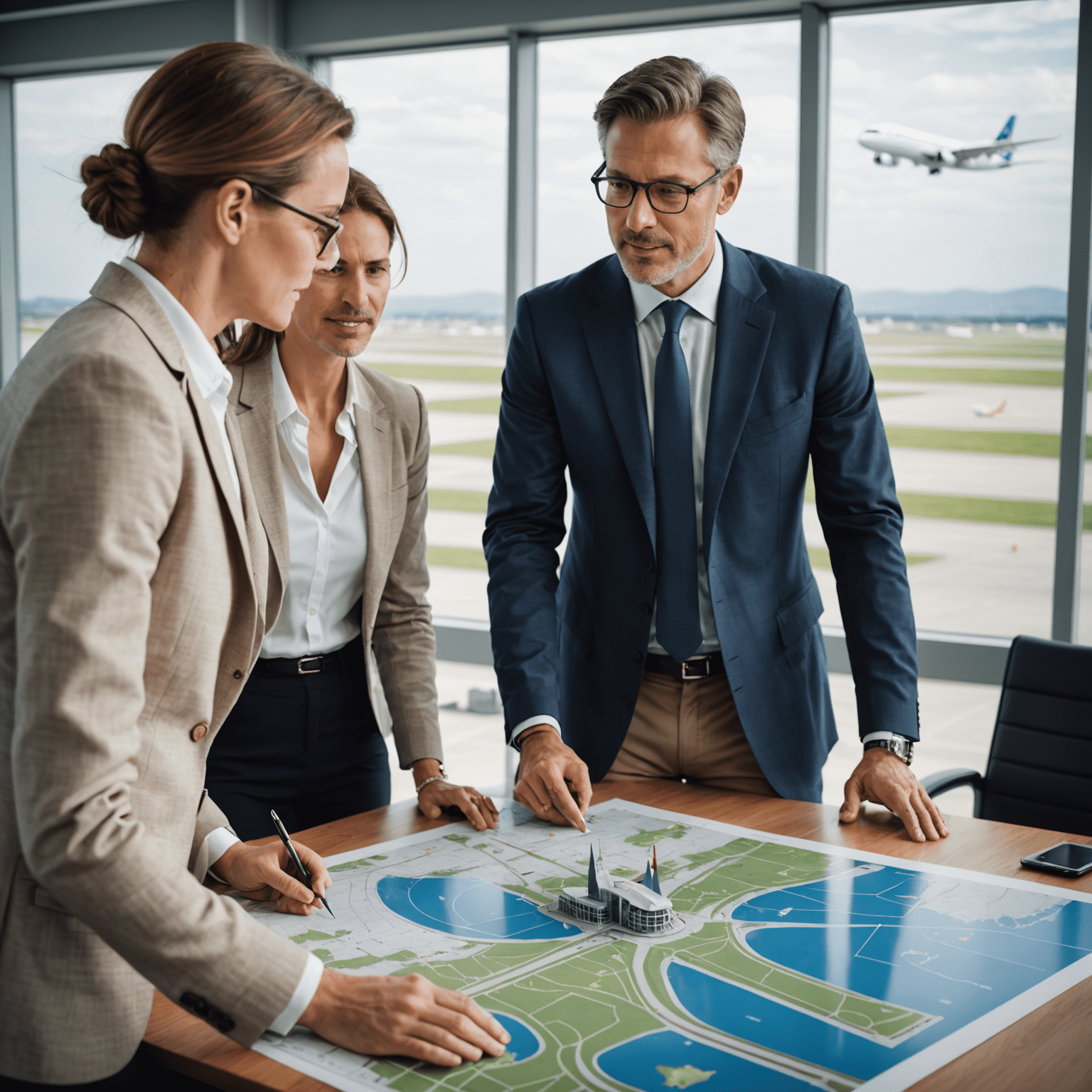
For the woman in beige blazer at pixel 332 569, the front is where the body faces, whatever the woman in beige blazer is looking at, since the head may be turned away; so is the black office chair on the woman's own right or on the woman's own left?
on the woman's own left

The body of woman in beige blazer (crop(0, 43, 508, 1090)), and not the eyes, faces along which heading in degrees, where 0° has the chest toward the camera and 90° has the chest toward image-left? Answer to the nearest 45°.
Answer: approximately 270°

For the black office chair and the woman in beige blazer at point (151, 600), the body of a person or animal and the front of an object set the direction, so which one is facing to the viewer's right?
the woman in beige blazer

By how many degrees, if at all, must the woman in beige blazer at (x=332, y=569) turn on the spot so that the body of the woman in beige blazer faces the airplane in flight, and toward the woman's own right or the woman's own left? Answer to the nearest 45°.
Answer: approximately 135° to the woman's own left

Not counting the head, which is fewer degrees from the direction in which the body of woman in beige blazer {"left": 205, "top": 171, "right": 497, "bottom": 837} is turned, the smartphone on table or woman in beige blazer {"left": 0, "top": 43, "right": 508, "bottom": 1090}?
the woman in beige blazer

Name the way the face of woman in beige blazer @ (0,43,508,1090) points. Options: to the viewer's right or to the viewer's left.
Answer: to the viewer's right

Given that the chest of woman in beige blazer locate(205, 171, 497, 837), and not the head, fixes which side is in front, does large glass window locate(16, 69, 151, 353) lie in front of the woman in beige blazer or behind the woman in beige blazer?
behind

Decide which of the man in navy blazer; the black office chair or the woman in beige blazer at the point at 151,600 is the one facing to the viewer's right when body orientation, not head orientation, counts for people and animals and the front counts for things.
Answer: the woman in beige blazer

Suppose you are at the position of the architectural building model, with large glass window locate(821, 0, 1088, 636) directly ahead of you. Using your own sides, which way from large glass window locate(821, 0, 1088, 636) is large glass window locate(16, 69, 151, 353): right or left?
left
